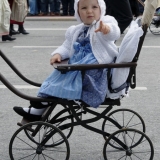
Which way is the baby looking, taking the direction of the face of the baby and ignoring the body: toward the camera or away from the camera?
toward the camera

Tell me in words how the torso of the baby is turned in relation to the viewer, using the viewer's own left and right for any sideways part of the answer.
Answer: facing the viewer and to the left of the viewer
